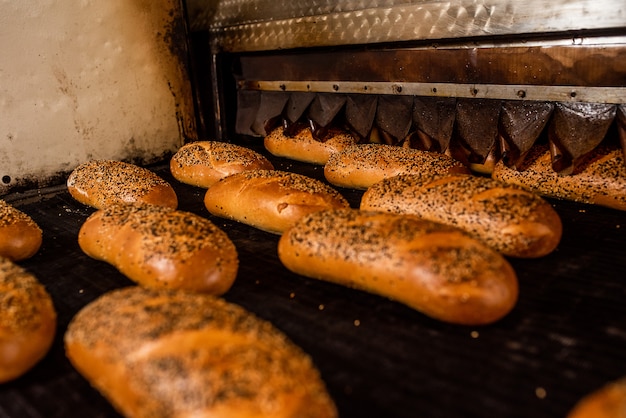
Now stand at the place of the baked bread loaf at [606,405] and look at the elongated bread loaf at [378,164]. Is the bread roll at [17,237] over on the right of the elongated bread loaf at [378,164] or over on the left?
left

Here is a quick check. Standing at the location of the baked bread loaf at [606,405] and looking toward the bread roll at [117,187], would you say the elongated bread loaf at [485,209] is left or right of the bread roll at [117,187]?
right

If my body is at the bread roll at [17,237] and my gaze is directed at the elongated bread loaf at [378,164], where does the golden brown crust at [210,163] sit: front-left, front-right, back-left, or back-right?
front-left

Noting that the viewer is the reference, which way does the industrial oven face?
facing the viewer and to the left of the viewer

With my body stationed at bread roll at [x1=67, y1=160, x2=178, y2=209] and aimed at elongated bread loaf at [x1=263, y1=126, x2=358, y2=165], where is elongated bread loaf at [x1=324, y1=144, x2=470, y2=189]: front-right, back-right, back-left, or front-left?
front-right

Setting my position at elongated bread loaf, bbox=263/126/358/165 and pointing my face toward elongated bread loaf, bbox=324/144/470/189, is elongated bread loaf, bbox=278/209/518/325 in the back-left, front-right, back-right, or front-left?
front-right
